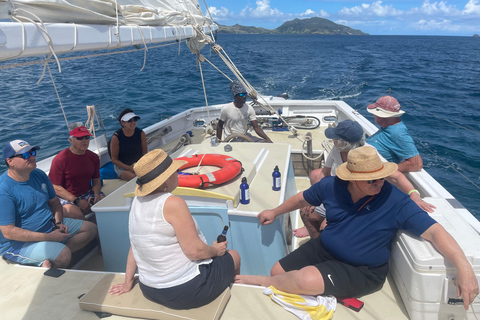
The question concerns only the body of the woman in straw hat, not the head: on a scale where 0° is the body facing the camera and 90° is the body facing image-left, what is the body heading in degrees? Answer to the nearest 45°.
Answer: approximately 225°

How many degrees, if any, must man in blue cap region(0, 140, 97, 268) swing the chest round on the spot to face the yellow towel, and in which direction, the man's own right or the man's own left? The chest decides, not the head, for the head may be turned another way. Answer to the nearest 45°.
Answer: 0° — they already face it

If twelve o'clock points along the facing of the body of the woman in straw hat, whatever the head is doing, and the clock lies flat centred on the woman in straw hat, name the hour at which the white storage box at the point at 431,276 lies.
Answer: The white storage box is roughly at 2 o'clock from the woman in straw hat.

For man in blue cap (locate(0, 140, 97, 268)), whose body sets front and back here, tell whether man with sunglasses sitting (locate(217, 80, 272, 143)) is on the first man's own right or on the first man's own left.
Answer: on the first man's own left

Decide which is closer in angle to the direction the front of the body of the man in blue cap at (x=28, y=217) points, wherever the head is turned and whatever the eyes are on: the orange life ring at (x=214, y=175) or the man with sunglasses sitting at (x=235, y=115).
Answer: the orange life ring

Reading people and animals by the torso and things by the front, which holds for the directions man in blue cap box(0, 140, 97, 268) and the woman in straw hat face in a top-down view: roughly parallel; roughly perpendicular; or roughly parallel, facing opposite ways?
roughly perpendicular

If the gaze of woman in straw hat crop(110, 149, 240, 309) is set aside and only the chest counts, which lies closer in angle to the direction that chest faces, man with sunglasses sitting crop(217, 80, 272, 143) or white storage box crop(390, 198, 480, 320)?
the man with sunglasses sitting
